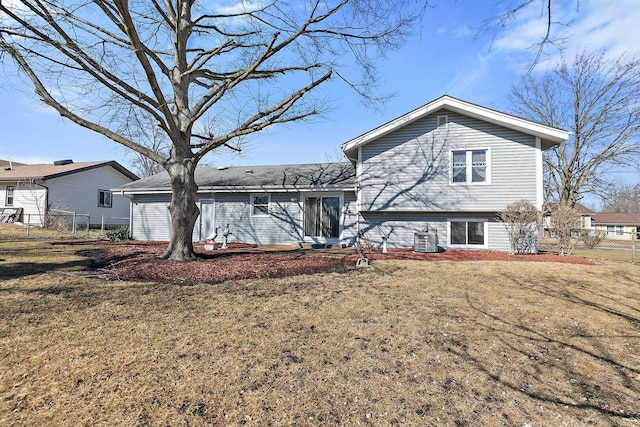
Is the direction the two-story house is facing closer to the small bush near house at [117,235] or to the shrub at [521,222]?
the small bush near house

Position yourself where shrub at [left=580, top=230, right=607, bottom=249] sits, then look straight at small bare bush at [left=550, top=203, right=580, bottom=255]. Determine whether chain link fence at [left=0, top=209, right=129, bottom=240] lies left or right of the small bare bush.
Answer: right

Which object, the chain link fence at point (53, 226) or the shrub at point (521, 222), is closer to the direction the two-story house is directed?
the chain link fence

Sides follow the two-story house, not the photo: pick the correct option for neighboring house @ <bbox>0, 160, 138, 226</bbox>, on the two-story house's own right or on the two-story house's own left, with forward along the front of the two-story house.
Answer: on the two-story house's own left

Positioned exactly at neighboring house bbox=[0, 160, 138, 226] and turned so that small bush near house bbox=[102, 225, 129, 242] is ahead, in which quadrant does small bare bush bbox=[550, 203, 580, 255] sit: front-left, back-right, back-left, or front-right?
front-left

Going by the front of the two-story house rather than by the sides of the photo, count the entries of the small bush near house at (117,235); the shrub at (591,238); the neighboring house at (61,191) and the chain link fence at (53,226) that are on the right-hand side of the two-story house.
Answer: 1

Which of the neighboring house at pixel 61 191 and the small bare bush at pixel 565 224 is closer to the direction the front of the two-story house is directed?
the neighboring house

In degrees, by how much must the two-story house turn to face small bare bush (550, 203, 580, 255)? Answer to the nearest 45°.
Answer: approximately 90° to its right

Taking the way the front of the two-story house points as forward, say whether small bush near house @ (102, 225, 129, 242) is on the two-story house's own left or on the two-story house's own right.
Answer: on the two-story house's own left

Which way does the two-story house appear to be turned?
away from the camera

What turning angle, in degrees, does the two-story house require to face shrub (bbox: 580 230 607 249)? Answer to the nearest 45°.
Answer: approximately 90° to its right

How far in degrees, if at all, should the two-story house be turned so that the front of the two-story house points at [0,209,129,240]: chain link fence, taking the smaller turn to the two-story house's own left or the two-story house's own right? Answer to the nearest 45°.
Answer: approximately 90° to the two-story house's own left

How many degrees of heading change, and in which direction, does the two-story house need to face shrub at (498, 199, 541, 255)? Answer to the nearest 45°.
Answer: approximately 135° to its right

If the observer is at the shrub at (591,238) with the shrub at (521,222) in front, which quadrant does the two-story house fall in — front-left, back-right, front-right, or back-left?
front-right
